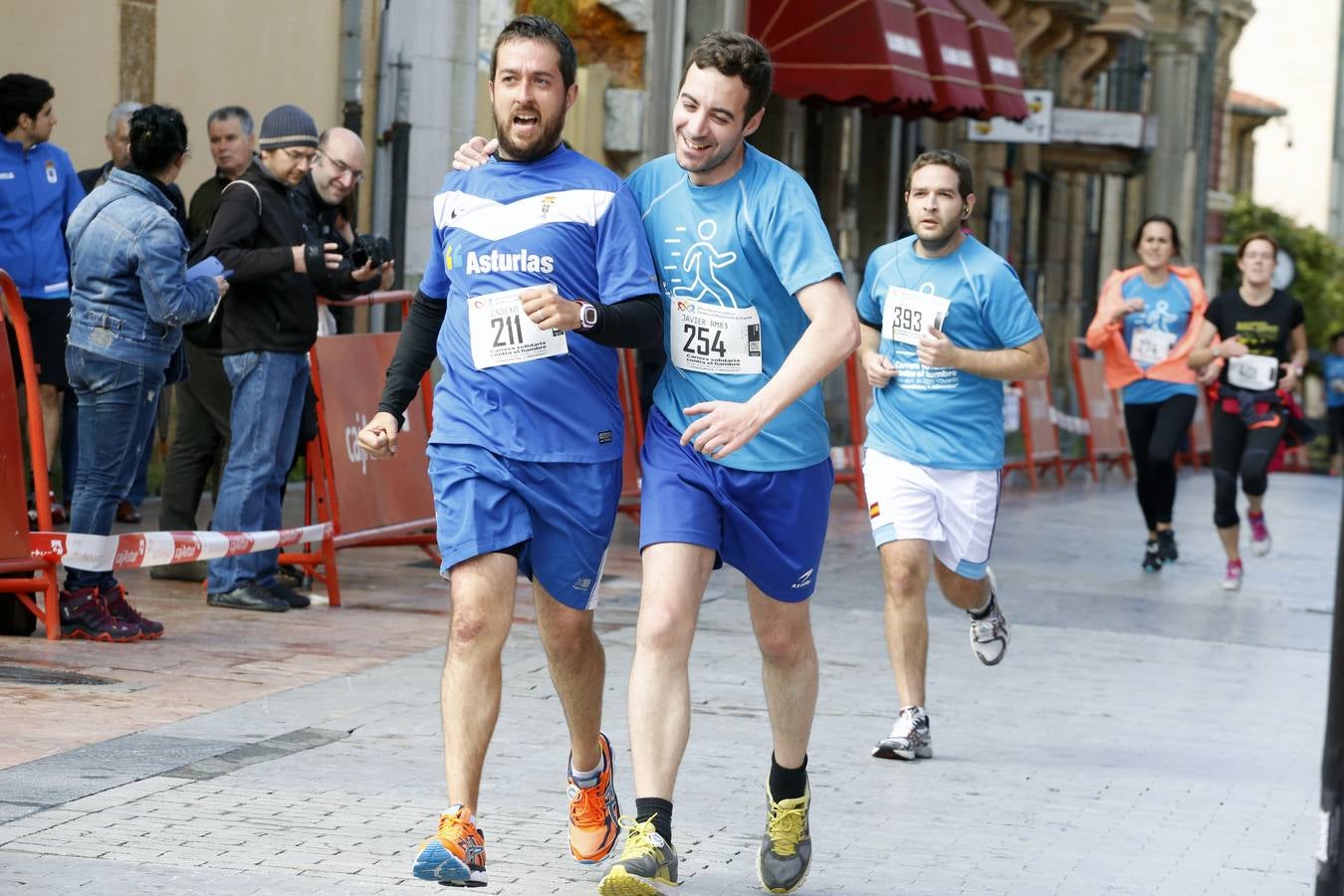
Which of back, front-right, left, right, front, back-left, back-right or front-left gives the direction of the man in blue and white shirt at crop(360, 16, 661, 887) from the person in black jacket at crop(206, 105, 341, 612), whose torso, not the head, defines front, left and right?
right

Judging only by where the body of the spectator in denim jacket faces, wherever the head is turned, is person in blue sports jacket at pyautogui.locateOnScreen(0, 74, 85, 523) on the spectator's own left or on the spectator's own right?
on the spectator's own left

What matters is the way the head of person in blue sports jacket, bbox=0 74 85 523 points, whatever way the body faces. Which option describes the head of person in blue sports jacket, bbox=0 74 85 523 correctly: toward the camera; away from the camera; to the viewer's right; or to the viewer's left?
to the viewer's right

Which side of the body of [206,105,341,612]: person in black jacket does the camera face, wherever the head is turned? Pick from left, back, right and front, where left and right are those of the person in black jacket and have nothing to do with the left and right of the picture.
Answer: right

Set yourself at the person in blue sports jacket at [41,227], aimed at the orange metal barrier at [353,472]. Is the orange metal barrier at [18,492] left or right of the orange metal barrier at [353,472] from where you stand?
right

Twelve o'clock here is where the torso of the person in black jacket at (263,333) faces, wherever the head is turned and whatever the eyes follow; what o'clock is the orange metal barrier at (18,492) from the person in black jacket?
The orange metal barrier is roughly at 4 o'clock from the person in black jacket.

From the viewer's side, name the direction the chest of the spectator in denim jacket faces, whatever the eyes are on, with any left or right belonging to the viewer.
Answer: facing away from the viewer and to the right of the viewer

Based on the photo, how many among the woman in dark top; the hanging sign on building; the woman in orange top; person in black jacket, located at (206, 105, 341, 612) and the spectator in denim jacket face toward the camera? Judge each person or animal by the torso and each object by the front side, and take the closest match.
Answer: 3

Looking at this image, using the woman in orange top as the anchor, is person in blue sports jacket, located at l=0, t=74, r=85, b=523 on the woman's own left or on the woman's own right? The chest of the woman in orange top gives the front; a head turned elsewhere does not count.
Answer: on the woman's own right

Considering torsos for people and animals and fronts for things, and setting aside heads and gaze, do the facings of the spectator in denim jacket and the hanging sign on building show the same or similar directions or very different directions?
very different directions

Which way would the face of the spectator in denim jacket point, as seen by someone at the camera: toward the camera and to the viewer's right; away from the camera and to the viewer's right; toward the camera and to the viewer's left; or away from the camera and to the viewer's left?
away from the camera and to the viewer's right

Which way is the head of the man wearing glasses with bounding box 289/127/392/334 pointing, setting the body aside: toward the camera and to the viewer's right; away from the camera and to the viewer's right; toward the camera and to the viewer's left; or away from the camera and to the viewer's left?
toward the camera and to the viewer's right

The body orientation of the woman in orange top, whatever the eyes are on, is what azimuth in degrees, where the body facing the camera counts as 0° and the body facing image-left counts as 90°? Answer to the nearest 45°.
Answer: approximately 0°
